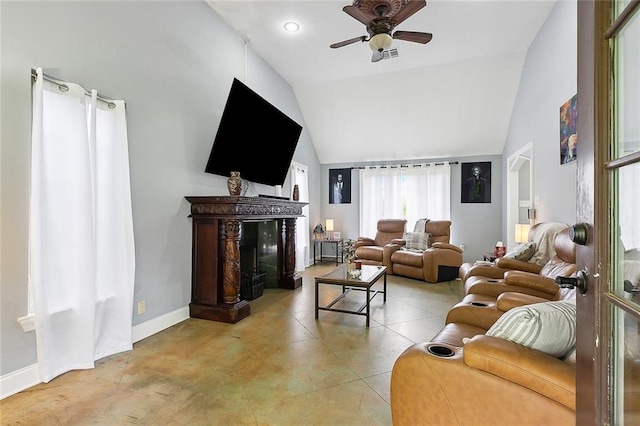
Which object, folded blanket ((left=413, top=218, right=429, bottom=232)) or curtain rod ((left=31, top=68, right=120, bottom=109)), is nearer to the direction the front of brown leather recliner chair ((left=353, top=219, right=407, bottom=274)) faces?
the curtain rod

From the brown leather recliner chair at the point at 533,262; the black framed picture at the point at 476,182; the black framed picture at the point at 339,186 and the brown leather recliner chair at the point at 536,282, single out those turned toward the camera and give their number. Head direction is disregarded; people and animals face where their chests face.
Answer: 2

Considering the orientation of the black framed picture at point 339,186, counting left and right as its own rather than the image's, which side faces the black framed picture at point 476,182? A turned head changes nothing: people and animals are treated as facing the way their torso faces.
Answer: left

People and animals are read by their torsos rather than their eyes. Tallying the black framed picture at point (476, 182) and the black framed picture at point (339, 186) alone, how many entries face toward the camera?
2

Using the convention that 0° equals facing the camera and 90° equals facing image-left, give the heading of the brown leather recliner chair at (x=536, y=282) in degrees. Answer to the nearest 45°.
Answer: approximately 90°

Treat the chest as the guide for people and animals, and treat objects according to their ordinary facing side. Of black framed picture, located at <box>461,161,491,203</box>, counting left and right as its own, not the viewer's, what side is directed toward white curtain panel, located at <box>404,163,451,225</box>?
right

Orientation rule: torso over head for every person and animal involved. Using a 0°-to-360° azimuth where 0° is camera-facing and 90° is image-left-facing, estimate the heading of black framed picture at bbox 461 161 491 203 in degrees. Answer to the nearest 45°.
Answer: approximately 0°

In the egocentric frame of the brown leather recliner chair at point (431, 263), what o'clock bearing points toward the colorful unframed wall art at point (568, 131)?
The colorful unframed wall art is roughly at 9 o'clock from the brown leather recliner chair.

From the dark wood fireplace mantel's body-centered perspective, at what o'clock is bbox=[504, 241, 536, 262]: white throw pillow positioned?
The white throw pillow is roughly at 11 o'clock from the dark wood fireplace mantel.

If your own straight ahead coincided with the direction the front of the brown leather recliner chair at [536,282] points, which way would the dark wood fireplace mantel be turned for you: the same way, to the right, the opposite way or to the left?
the opposite way

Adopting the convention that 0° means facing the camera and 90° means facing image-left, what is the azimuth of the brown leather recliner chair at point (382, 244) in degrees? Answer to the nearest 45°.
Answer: approximately 45°

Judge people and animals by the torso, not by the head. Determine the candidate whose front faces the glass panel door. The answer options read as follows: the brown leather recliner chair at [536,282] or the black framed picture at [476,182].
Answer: the black framed picture
